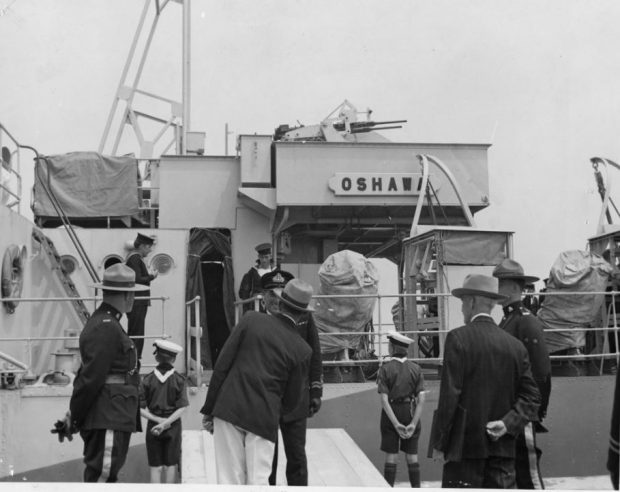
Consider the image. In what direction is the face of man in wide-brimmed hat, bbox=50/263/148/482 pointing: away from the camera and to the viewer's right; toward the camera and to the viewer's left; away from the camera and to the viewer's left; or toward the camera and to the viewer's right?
away from the camera and to the viewer's right

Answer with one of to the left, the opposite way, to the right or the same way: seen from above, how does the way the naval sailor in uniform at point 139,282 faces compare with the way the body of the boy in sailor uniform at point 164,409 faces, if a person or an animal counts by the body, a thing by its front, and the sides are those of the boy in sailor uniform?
to the right

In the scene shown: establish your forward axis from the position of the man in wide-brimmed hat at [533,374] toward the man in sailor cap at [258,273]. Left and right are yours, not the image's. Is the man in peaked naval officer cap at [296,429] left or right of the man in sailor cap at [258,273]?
left

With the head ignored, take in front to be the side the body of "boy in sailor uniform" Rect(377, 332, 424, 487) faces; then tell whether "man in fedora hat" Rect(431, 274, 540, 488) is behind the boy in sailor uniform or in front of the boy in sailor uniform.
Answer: behind

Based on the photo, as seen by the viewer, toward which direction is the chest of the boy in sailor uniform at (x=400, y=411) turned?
away from the camera

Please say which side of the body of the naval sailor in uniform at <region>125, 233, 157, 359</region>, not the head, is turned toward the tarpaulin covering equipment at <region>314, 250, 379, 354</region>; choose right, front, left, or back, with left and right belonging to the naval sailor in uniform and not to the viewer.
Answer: front

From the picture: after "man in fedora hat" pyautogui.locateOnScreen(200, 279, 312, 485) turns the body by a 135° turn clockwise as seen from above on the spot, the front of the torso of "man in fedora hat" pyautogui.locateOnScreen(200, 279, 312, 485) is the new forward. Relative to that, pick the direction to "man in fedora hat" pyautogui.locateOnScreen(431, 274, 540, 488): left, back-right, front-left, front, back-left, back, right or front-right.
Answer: left

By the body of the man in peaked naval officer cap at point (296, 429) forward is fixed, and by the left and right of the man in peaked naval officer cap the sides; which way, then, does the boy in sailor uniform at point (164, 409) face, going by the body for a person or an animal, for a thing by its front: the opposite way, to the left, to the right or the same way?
the opposite way

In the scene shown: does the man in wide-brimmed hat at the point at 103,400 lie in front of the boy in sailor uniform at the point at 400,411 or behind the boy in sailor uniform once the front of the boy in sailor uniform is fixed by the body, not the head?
behind

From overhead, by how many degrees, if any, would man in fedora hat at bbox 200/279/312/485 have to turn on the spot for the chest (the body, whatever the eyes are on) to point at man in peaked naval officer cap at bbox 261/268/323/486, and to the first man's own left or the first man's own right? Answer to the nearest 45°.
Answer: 0° — they already face them
